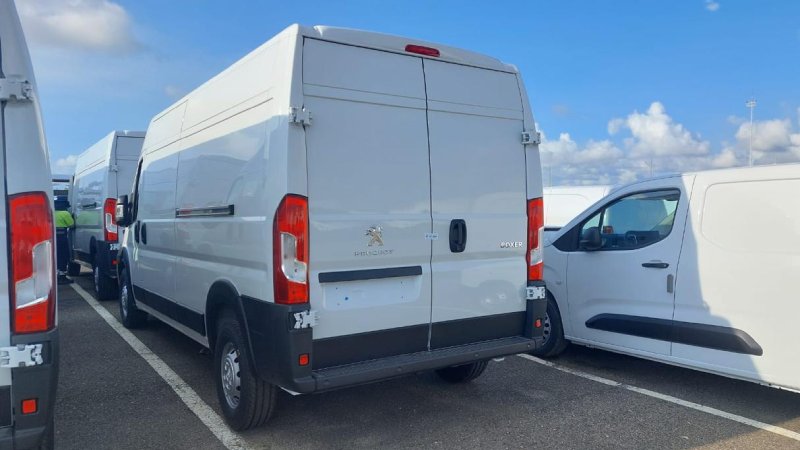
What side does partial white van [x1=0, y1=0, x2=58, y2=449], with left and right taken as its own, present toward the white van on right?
right

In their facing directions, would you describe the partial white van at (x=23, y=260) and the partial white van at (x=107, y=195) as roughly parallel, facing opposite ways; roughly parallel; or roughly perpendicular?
roughly parallel

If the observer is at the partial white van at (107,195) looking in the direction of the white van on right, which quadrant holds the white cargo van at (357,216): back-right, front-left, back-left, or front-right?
front-right

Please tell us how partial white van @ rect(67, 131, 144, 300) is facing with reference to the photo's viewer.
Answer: facing away from the viewer

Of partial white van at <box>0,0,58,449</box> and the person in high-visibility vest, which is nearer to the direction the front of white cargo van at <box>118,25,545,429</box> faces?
the person in high-visibility vest

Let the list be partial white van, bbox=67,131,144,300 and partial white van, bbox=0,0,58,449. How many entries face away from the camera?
2

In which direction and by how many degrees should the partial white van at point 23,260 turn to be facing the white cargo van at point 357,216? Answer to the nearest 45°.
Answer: approximately 90° to its right

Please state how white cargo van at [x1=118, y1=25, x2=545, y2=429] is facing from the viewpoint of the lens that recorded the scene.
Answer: facing away from the viewer and to the left of the viewer

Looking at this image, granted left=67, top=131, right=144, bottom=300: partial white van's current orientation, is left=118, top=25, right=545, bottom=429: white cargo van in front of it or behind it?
behind

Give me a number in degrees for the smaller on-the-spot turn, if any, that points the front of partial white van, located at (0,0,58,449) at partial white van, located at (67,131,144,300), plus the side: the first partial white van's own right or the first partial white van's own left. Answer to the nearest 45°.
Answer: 0° — it already faces it

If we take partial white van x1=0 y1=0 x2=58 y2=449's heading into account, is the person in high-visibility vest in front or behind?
in front

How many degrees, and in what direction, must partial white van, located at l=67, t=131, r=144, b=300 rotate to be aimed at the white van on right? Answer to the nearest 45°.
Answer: approximately 135° to its right

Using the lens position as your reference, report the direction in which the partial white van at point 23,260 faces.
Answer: facing away from the viewer
